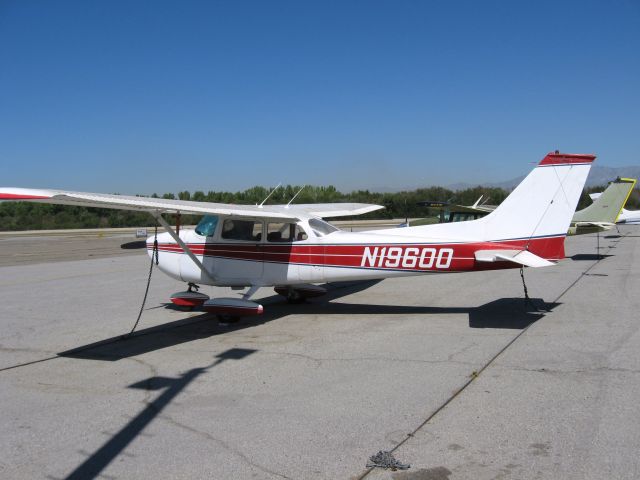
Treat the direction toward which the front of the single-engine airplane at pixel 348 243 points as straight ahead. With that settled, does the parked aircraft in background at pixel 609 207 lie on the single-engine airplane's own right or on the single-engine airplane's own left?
on the single-engine airplane's own right

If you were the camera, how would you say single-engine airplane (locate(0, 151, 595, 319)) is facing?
facing away from the viewer and to the left of the viewer
